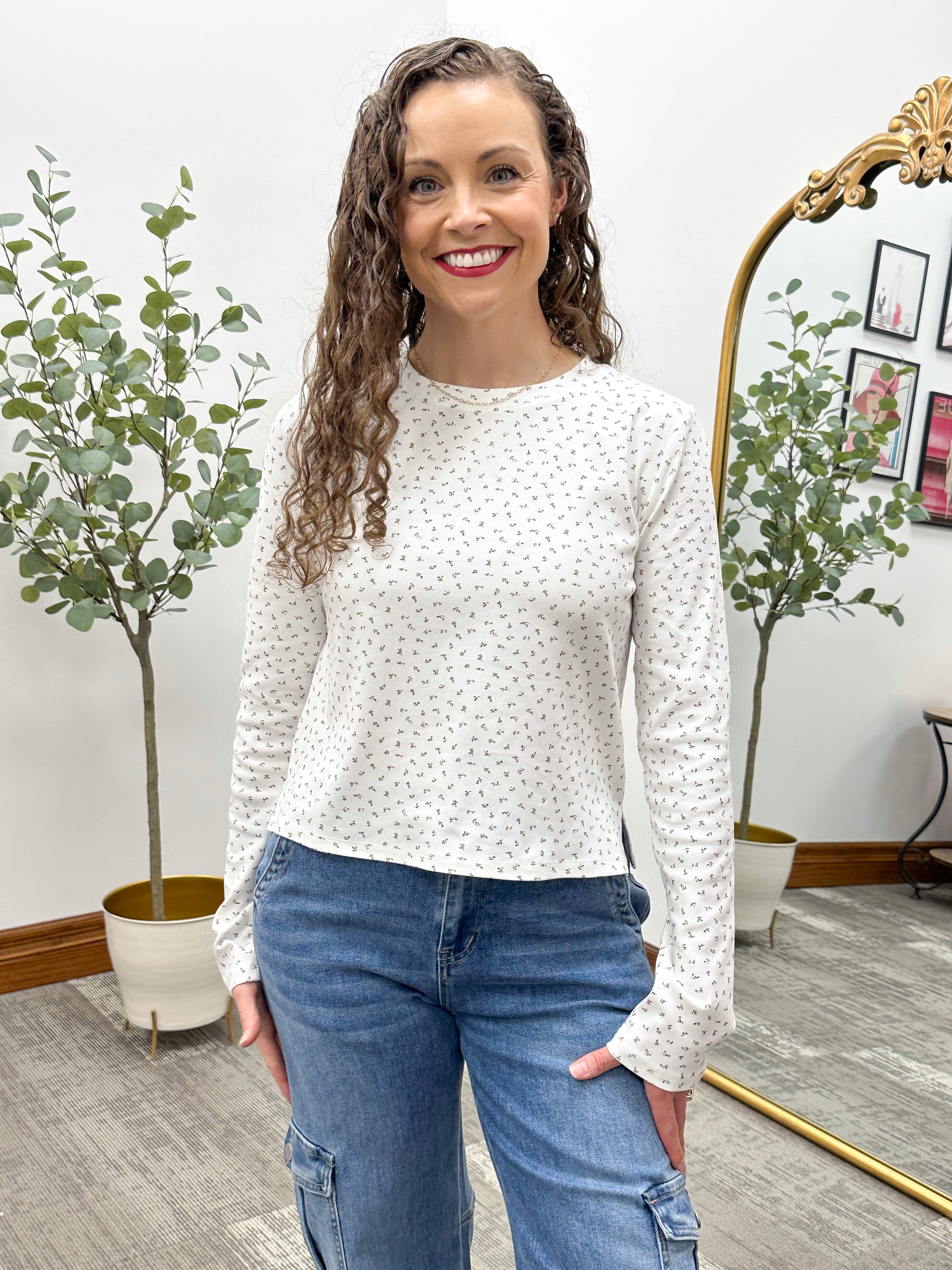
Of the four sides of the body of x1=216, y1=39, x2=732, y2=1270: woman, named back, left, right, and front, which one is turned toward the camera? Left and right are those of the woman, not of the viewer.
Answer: front

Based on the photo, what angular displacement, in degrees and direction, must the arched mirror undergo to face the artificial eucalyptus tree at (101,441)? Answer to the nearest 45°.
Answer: approximately 45° to its right

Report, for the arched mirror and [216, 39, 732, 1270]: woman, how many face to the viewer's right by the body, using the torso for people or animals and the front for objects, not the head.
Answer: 0

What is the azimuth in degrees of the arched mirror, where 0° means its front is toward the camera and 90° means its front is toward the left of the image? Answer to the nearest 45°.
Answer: approximately 45°

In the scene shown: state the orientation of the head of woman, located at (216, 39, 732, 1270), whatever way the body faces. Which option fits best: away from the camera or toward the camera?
toward the camera
